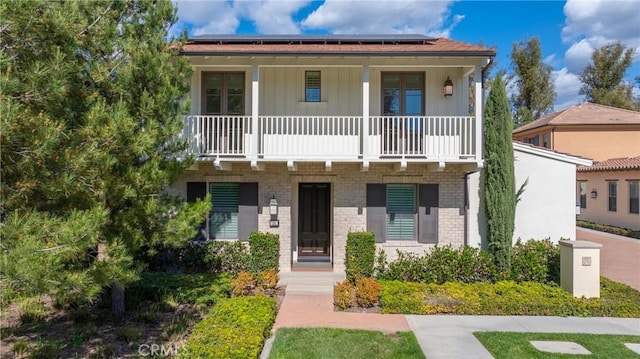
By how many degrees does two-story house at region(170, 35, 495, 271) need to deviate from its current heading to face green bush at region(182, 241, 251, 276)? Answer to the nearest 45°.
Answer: approximately 90° to its right

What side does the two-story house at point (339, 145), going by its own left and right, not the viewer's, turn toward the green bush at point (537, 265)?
left

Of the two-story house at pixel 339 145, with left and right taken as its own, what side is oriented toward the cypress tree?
left

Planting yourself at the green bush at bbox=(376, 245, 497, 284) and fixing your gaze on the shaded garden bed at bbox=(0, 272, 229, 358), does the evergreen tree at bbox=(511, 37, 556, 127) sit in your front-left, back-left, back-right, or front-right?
back-right

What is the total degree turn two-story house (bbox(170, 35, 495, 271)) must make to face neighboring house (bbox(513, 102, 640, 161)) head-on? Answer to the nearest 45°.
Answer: approximately 135° to its left

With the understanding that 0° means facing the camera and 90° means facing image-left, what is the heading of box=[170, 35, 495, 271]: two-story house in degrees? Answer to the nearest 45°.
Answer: approximately 0°
